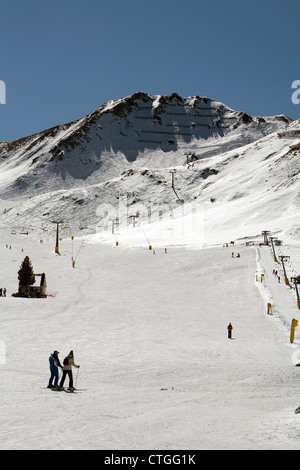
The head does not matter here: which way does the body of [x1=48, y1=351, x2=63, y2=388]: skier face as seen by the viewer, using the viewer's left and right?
facing to the right of the viewer
